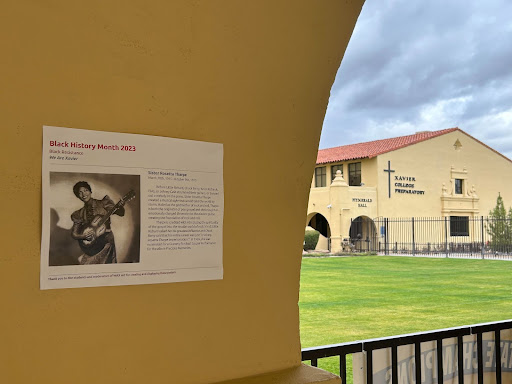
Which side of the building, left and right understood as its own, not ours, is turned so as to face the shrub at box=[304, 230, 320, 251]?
right

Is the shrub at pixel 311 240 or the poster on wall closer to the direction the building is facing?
the poster on wall

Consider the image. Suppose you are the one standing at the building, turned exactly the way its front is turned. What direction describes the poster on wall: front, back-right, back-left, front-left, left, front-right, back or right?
front-right

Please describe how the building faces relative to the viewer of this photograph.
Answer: facing the viewer and to the right of the viewer

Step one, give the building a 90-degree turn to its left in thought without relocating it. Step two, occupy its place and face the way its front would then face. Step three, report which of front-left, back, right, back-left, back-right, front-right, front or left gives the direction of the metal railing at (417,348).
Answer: back-right

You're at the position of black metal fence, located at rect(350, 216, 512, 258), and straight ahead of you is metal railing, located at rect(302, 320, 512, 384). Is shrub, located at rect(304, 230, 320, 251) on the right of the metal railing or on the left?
right

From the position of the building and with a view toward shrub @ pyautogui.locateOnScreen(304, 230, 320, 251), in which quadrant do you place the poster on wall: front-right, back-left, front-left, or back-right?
front-left
